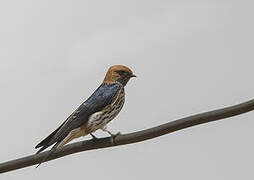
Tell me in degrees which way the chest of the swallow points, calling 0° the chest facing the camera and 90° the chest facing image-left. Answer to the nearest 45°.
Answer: approximately 270°
